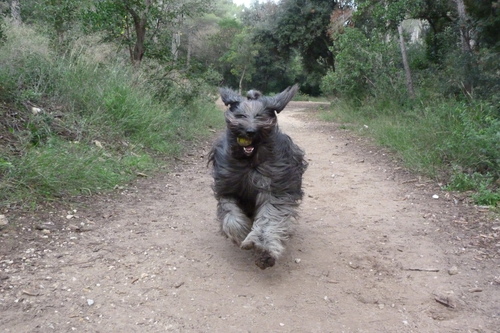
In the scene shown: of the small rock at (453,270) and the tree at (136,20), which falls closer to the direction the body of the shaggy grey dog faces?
the small rock

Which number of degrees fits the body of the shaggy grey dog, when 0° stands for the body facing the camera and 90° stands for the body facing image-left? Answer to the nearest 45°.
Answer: approximately 0°

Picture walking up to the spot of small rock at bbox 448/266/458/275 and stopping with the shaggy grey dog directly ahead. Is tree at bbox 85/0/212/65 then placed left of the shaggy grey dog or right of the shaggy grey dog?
right

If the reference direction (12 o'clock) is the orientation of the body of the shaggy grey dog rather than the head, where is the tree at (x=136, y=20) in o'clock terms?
The tree is roughly at 5 o'clock from the shaggy grey dog.

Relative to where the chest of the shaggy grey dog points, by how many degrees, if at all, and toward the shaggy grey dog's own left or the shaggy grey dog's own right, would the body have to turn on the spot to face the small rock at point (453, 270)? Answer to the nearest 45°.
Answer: approximately 90° to the shaggy grey dog's own left
